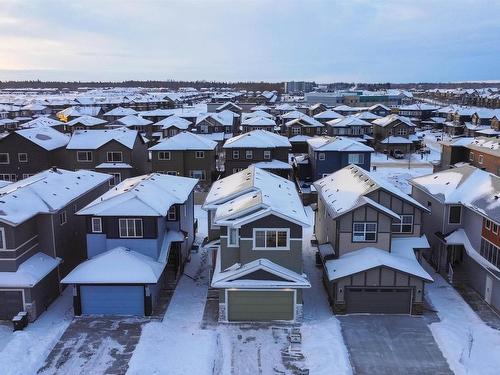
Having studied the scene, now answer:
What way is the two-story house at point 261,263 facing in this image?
toward the camera

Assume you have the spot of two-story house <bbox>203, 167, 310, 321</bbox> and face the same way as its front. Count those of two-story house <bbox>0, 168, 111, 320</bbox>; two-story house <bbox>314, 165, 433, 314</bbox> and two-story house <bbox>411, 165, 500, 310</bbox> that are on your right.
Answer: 1

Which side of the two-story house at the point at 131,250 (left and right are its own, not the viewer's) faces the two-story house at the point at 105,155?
back

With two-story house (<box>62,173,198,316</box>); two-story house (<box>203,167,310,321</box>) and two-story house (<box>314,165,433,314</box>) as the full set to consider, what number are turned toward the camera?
3

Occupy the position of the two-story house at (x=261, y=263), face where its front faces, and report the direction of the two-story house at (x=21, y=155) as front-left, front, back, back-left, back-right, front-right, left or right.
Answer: back-right

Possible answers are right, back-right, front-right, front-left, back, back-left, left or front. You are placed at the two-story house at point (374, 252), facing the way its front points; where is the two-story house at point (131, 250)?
right

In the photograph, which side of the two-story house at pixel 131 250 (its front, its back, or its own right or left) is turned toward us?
front

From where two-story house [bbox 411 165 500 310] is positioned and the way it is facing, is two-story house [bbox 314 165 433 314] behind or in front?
in front

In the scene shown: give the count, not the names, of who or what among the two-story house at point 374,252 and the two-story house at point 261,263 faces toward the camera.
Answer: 2

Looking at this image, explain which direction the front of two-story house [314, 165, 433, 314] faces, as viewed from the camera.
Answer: facing the viewer

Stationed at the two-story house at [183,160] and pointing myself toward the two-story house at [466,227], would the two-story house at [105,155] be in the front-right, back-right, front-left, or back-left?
back-right

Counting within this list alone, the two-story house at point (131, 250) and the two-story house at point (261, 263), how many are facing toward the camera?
2

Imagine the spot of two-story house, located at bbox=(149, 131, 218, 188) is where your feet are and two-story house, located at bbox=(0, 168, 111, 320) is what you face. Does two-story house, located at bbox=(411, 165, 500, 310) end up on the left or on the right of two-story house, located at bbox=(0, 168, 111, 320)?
left
